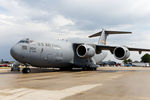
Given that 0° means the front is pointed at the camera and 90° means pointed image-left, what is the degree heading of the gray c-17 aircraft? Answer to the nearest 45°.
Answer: approximately 45°
